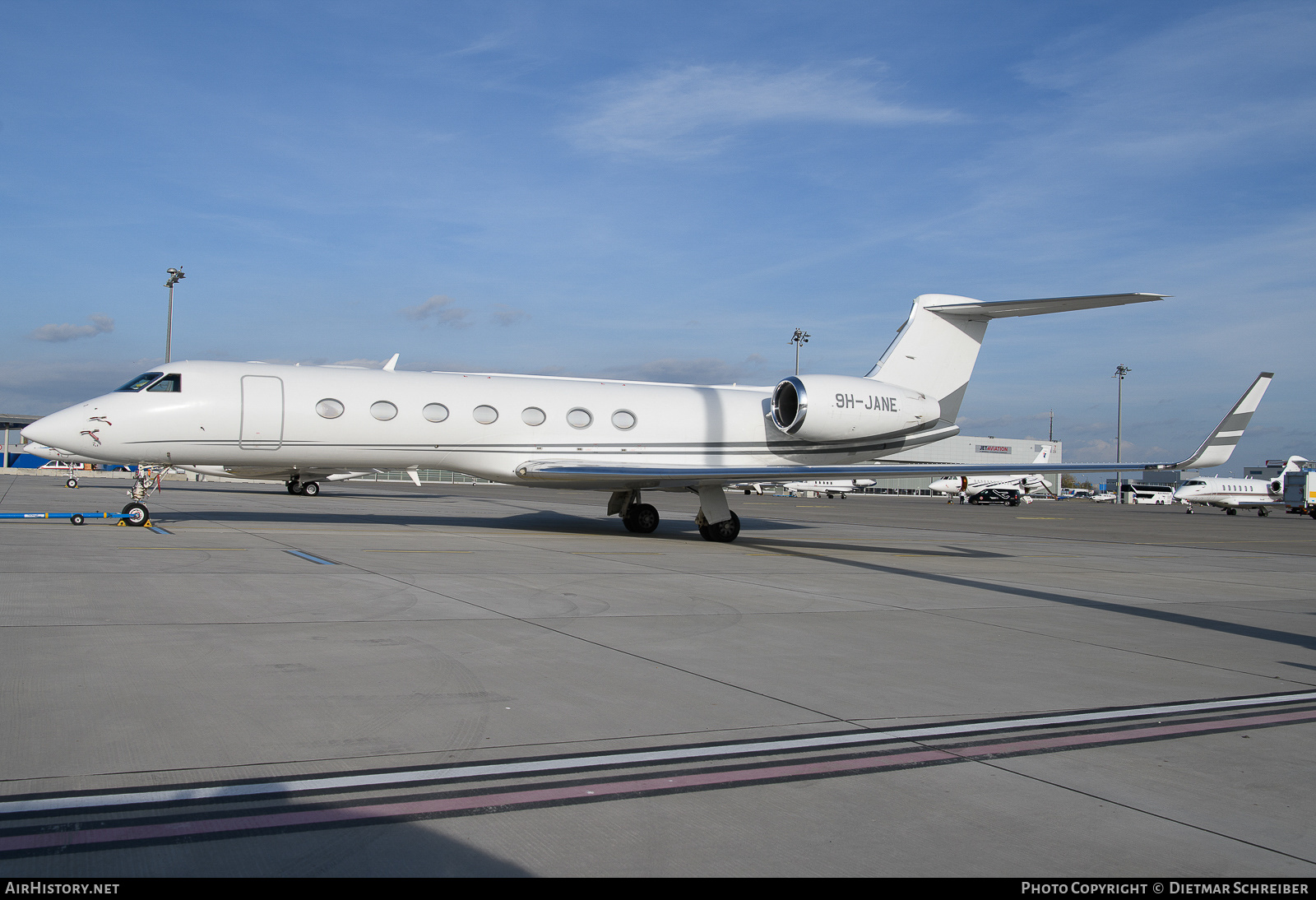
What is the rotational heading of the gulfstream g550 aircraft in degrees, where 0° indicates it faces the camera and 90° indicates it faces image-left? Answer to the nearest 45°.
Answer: approximately 45°
